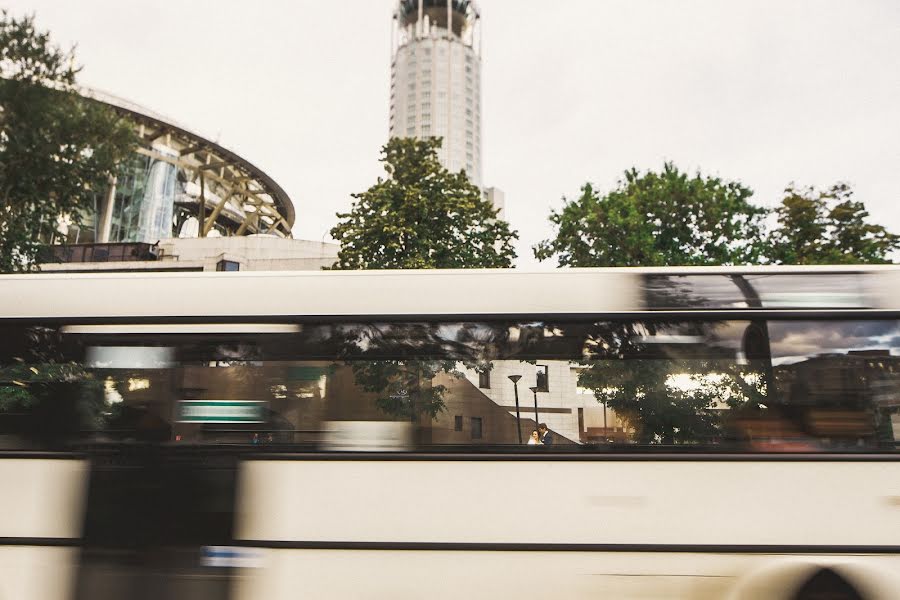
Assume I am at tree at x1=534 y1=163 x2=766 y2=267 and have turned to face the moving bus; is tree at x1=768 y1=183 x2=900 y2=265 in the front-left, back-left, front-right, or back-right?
back-left

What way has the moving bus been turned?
to the viewer's right

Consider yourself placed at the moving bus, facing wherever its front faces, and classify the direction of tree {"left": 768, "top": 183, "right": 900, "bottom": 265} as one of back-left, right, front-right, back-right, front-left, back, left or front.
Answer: front-left

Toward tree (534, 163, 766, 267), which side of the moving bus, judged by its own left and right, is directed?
left

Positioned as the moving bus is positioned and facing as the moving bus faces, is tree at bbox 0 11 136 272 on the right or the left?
on its left
